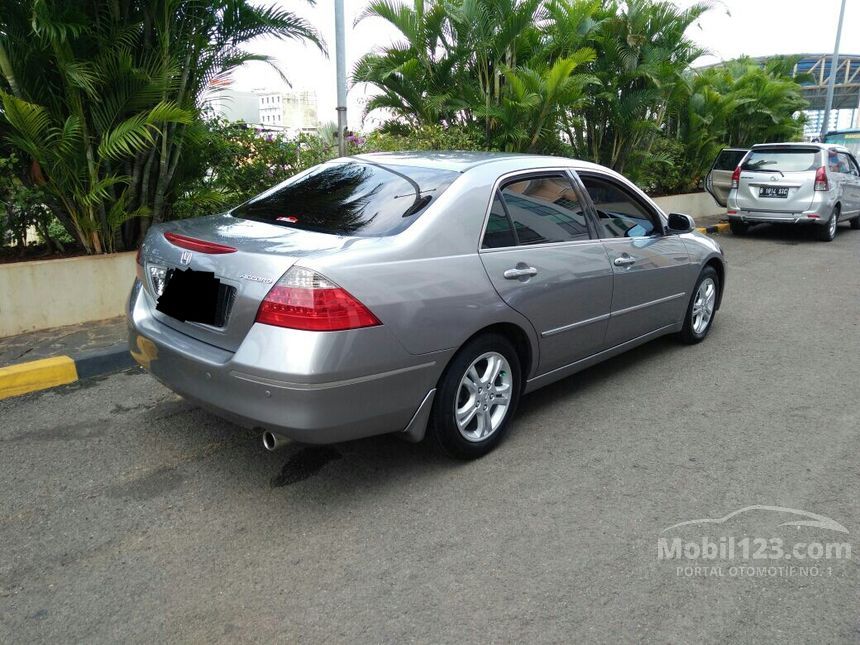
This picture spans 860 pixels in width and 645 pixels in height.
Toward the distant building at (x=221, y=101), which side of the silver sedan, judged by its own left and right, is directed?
left

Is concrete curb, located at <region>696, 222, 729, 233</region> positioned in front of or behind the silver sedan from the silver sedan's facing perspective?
in front

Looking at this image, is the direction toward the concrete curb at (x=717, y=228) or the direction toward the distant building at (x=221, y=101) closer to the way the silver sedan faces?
the concrete curb

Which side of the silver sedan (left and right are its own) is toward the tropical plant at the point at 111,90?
left

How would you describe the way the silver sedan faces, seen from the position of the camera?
facing away from the viewer and to the right of the viewer
